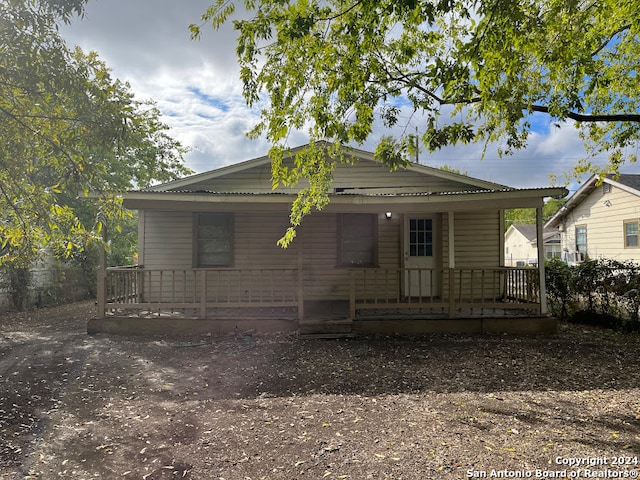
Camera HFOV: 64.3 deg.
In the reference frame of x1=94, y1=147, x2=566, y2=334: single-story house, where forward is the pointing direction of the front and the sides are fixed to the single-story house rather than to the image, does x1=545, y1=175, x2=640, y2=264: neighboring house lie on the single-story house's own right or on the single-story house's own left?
on the single-story house's own left

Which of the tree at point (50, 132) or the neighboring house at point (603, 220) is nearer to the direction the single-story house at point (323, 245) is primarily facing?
the tree

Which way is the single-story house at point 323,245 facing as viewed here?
toward the camera

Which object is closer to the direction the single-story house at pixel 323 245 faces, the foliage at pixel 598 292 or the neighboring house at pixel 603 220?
the foliage

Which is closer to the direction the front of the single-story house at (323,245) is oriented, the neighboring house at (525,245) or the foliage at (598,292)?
the foliage

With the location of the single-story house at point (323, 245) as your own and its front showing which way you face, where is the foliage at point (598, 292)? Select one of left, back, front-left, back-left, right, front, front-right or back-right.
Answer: left

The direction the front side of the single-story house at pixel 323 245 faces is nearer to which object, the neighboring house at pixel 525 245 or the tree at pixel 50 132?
the tree

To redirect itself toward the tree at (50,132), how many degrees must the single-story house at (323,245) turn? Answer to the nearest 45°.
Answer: approximately 45° to its right

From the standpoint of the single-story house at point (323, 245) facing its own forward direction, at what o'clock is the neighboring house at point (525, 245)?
The neighboring house is roughly at 7 o'clock from the single-story house.

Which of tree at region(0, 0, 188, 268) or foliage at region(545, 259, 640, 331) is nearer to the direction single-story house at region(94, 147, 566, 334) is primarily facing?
the tree

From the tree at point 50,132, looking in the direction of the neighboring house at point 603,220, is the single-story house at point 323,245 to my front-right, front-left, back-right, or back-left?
front-left
